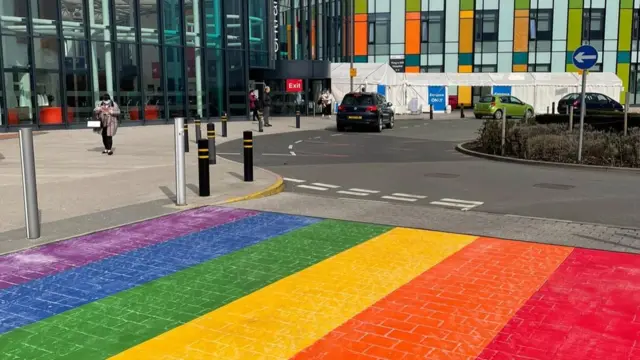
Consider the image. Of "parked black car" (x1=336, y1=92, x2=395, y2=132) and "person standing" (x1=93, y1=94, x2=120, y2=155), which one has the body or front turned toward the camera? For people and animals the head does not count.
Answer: the person standing

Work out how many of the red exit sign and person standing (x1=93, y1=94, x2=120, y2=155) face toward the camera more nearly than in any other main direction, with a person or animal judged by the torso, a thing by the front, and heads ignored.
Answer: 2

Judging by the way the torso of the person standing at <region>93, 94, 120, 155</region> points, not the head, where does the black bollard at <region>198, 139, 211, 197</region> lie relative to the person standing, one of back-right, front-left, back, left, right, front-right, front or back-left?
front

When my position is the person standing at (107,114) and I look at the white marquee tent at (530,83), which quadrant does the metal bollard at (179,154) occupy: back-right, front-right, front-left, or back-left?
back-right

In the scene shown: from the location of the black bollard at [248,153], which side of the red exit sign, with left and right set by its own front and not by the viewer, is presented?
front

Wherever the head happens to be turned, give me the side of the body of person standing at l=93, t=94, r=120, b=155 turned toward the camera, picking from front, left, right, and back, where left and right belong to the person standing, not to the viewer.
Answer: front

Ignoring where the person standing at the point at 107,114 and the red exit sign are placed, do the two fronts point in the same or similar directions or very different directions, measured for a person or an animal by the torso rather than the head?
same or similar directions

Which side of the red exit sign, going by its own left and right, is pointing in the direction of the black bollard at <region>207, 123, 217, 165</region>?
front

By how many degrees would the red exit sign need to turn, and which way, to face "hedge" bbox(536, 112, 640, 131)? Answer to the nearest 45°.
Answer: approximately 45° to its left

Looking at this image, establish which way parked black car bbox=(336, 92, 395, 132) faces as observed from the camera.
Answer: facing away from the viewer and to the right of the viewer

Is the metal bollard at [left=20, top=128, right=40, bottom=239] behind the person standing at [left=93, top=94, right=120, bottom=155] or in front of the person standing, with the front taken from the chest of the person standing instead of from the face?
in front

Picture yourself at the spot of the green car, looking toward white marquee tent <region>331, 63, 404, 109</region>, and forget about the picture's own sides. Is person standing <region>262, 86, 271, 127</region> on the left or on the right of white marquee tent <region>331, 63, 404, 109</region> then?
left

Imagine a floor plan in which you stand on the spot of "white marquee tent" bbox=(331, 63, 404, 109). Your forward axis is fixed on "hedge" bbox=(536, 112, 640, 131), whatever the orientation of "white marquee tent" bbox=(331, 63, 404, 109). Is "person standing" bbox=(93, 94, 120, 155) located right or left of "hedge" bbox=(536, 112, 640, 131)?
right

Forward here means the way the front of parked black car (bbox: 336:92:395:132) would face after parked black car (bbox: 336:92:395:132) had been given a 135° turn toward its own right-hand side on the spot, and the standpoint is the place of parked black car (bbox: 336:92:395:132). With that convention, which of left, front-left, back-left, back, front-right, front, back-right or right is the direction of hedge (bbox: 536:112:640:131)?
front-left
